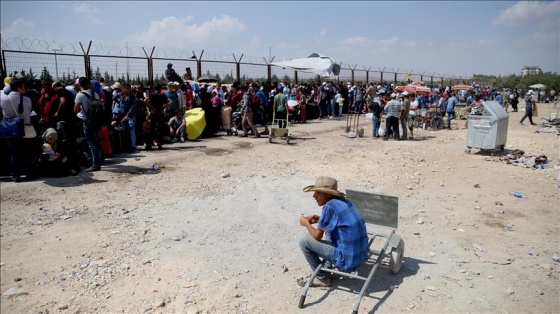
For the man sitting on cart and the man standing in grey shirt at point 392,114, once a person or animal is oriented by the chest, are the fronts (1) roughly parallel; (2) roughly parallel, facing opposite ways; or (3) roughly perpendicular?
roughly perpendicular

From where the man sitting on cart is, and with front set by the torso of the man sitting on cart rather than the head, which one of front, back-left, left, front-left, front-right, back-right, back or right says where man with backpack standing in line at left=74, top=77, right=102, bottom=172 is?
front-right

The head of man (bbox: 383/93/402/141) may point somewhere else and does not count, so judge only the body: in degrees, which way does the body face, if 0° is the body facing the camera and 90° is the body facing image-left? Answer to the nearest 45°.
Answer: approximately 180°

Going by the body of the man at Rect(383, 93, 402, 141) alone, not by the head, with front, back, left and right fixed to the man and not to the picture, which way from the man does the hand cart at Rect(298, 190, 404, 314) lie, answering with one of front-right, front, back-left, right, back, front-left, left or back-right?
back

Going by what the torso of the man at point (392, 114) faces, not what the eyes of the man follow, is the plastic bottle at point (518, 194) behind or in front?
behind

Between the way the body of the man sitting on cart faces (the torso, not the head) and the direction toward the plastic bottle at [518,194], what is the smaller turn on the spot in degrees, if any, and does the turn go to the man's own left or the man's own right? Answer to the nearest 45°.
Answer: approximately 135° to the man's own right

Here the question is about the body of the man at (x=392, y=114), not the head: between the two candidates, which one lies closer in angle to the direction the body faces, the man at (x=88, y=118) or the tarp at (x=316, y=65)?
the tarp

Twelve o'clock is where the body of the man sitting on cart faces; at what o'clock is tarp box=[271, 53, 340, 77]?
The tarp is roughly at 3 o'clock from the man sitting on cart.

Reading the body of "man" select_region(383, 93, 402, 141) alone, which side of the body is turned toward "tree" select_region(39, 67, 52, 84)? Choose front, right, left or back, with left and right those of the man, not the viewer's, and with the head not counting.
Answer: left

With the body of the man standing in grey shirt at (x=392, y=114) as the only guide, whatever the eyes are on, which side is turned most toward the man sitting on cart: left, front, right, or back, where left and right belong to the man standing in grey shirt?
back

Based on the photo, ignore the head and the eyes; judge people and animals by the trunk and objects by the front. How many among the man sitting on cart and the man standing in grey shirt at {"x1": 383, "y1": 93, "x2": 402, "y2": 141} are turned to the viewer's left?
1

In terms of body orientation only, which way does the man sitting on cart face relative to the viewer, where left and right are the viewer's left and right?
facing to the left of the viewer

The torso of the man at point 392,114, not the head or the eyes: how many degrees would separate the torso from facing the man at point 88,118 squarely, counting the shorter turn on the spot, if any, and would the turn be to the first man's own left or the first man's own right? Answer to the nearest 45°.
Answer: approximately 135° to the first man's own left

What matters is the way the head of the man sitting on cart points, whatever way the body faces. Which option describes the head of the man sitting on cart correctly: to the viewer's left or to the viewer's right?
to the viewer's left

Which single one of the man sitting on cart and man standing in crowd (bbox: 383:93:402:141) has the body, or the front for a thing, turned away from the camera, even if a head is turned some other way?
the man standing in crowd
